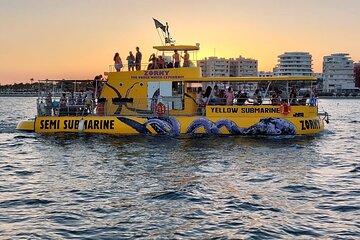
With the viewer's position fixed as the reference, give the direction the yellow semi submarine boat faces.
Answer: facing to the left of the viewer

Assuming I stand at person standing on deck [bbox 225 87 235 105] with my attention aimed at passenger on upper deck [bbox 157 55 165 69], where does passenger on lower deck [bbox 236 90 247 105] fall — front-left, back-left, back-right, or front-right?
back-right
